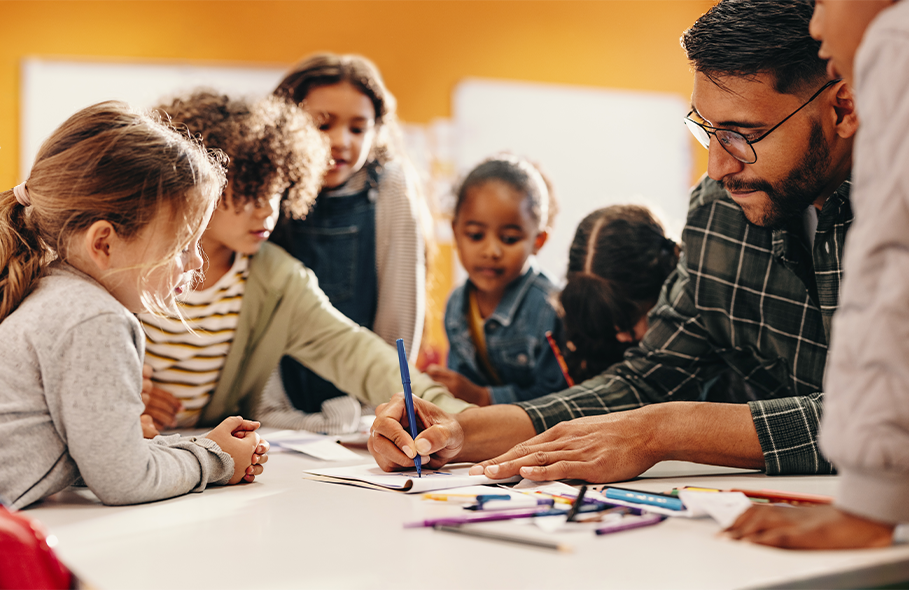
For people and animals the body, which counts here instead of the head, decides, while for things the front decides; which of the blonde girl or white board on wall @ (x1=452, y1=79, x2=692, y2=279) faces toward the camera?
the white board on wall

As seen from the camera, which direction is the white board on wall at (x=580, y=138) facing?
toward the camera

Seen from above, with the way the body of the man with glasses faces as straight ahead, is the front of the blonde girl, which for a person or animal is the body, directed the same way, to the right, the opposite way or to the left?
the opposite way

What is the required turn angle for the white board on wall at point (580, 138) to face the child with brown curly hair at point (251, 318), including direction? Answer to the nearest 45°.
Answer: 0° — it already faces them

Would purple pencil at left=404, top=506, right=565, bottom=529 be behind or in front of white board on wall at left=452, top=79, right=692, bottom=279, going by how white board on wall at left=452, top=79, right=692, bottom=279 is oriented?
in front

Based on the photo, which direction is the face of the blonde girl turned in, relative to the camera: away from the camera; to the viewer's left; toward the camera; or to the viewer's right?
to the viewer's right

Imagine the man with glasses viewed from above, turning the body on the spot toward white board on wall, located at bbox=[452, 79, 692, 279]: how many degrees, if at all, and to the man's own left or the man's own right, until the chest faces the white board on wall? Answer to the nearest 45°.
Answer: approximately 135° to the man's own right

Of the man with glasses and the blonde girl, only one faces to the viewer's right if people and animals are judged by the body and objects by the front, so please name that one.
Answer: the blonde girl

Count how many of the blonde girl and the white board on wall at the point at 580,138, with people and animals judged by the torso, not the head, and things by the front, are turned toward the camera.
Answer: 1

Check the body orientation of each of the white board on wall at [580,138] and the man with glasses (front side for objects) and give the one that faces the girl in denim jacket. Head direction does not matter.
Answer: the white board on wall

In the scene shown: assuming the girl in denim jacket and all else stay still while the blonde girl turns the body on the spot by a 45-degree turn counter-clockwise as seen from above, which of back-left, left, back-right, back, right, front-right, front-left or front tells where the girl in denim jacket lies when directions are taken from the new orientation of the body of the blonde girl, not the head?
front

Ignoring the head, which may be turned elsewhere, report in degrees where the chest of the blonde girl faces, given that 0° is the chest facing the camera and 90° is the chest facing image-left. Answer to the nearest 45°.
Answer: approximately 270°

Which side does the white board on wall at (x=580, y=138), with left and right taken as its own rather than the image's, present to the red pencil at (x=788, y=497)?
front

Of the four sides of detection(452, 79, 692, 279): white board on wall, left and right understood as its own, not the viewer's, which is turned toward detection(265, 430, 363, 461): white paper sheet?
front

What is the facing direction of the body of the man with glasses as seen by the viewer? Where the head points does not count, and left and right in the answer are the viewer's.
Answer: facing the viewer and to the left of the viewer

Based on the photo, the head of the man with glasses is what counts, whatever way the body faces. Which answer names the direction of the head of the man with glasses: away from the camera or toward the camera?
toward the camera
